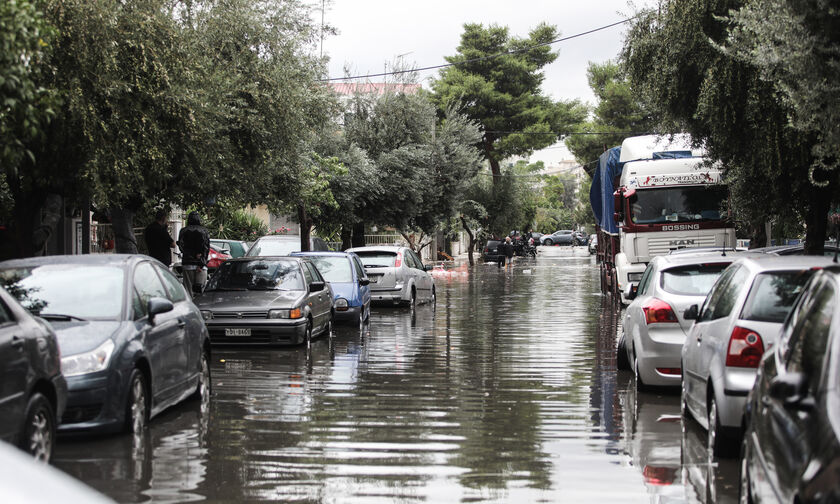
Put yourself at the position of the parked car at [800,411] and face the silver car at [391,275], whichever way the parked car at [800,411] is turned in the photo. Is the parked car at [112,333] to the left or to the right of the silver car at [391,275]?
left

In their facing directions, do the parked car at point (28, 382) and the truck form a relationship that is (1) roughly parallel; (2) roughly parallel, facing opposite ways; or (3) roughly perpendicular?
roughly parallel

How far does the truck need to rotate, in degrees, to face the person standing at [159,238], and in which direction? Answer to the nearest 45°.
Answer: approximately 45° to its right

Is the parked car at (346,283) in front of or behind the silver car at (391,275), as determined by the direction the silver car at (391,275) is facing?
behind

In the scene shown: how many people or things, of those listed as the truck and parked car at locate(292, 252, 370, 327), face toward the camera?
2

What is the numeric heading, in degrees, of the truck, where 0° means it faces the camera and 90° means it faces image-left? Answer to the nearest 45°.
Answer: approximately 0°

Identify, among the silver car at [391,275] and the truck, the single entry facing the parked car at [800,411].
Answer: the truck

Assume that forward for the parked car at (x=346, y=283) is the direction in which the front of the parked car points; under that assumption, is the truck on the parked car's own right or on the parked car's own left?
on the parked car's own left

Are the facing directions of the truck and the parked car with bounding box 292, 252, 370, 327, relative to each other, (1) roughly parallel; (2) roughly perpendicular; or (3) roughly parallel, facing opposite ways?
roughly parallel

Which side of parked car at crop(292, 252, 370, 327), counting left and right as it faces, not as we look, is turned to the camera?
front

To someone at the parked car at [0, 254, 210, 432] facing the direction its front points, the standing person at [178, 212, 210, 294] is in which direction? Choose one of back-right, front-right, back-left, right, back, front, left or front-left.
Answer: back-right

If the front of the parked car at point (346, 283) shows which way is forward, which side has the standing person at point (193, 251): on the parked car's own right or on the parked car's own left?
on the parked car's own right

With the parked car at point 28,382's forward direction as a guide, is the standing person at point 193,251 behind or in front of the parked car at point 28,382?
behind

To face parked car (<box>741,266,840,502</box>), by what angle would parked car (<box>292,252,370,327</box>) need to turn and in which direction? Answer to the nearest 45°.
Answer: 0° — it already faces it

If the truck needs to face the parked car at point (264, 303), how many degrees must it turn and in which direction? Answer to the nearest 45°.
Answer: approximately 45° to its right

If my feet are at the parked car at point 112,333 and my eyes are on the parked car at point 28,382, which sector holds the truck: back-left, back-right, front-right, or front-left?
back-left

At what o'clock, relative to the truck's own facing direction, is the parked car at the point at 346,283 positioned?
The parked car is roughly at 2 o'clock from the truck.

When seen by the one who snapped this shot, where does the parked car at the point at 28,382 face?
facing the viewer and to the left of the viewer

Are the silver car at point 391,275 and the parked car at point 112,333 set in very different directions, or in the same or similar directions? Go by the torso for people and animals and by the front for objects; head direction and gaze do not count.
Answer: very different directions

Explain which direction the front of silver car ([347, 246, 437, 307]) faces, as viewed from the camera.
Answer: facing away from the viewer and to the right of the viewer

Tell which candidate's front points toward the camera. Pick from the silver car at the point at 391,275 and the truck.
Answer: the truck
